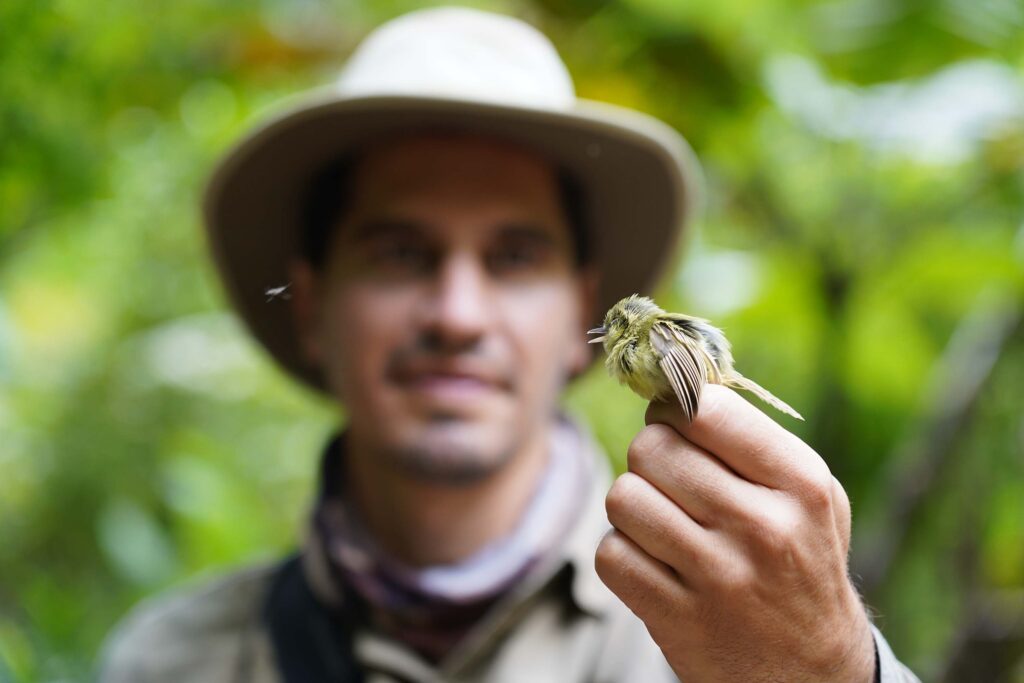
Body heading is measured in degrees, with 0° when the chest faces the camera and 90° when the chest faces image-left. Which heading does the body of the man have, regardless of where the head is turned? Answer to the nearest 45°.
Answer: approximately 0°
